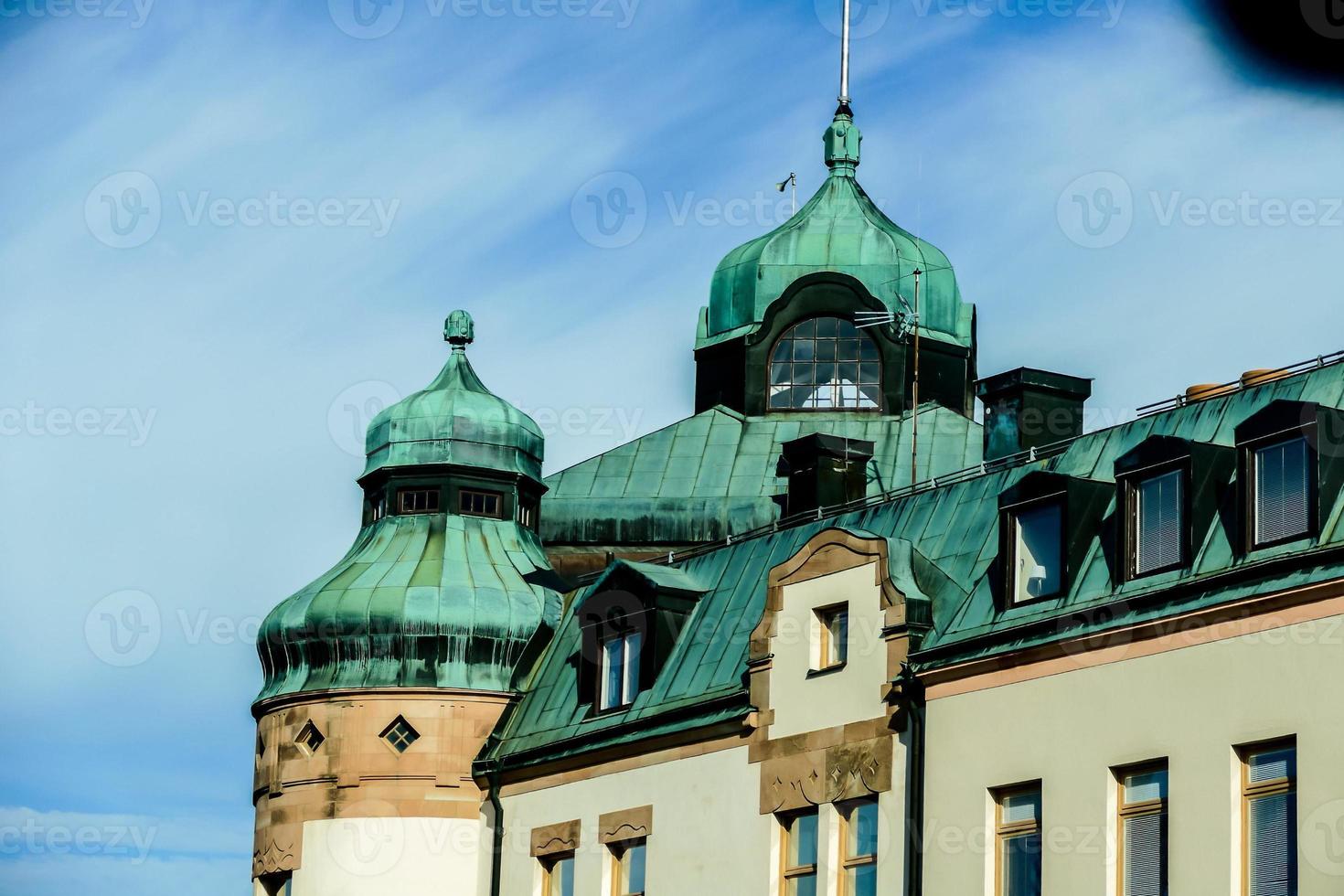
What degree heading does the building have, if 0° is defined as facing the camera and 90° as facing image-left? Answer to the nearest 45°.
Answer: approximately 45°
